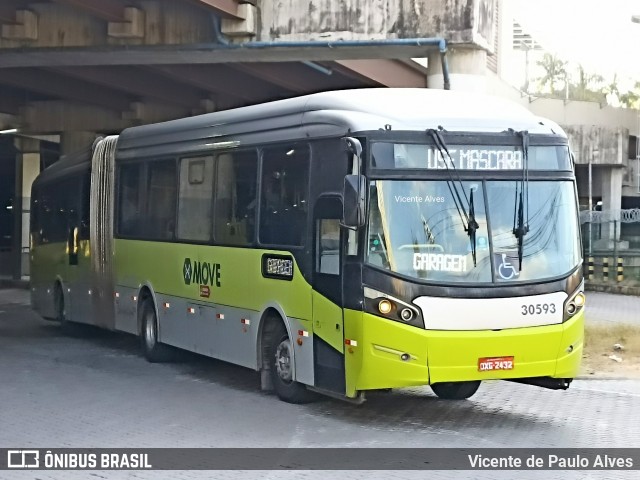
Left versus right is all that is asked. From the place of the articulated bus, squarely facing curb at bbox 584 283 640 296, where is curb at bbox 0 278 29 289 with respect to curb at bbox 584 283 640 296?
left

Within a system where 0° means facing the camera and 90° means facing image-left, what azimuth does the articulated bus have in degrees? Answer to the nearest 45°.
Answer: approximately 315°

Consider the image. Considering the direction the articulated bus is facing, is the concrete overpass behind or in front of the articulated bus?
behind

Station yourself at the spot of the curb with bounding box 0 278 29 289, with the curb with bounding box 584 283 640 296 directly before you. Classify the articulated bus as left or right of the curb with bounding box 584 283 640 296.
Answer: right

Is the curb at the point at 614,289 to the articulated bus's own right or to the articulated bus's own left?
on its left

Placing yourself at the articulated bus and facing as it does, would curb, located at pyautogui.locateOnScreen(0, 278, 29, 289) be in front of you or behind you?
behind
